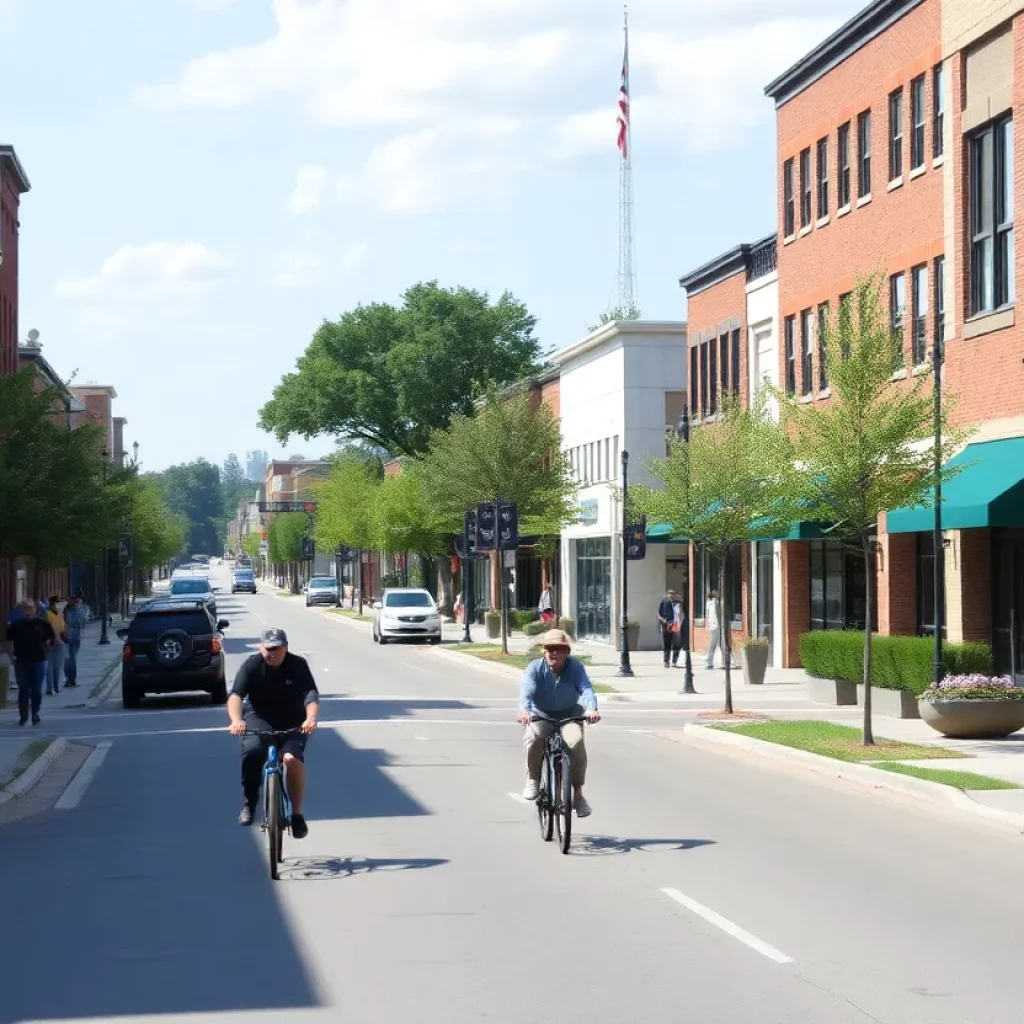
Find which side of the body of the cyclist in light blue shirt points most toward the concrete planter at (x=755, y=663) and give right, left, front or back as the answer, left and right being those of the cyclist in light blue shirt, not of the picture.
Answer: back

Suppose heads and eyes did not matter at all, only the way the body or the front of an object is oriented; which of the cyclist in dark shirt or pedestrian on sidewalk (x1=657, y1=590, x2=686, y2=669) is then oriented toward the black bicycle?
the pedestrian on sidewalk

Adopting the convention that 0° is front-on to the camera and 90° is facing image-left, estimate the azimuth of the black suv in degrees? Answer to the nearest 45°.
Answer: approximately 180°

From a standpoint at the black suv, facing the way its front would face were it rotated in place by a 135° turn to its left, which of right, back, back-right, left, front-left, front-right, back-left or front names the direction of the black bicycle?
front-left

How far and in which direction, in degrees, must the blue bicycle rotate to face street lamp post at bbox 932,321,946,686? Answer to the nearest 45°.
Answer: approximately 135° to its left

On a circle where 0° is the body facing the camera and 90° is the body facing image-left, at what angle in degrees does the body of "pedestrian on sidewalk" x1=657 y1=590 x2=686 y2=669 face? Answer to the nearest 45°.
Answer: approximately 0°

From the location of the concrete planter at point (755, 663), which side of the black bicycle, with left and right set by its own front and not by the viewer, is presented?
back

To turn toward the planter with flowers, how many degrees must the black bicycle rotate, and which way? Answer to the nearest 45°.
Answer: approximately 135° to its left

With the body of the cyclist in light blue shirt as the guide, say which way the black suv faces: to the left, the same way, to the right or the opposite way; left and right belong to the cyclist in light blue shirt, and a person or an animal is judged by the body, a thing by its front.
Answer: the opposite way

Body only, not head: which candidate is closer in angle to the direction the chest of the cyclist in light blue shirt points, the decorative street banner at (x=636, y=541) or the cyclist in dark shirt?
the cyclist in dark shirt

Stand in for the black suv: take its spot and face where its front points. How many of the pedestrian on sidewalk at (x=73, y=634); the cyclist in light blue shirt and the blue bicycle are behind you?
2

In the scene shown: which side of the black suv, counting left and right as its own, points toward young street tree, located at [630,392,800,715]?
right
